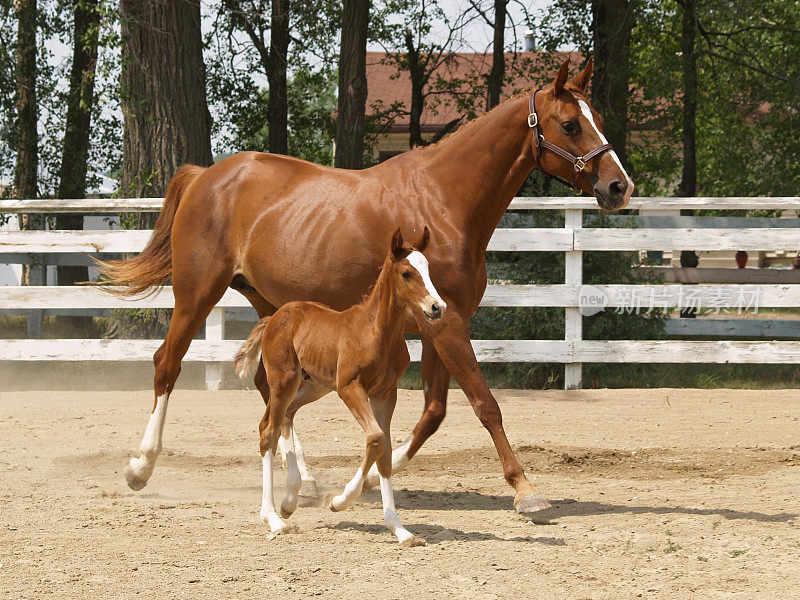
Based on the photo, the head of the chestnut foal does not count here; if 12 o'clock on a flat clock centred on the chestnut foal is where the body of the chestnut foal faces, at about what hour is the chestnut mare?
The chestnut mare is roughly at 8 o'clock from the chestnut foal.

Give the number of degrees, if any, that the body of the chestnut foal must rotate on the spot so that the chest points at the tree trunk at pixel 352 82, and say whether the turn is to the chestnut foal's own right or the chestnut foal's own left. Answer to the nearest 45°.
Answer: approximately 135° to the chestnut foal's own left

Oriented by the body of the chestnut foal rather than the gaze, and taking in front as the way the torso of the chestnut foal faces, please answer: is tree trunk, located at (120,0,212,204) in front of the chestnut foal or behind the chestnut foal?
behind

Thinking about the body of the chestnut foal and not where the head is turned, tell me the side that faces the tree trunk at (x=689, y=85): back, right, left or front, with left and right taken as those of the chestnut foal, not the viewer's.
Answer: left

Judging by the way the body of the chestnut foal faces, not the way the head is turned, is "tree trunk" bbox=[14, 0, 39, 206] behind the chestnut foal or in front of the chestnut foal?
behind

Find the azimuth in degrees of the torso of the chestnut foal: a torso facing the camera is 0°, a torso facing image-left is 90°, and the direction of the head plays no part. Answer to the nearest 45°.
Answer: approximately 315°

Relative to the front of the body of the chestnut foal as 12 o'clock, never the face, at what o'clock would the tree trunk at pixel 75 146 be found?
The tree trunk is roughly at 7 o'clock from the chestnut foal.

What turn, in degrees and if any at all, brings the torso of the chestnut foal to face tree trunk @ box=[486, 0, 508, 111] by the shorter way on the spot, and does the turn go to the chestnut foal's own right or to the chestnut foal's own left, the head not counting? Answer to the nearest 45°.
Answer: approximately 135° to the chestnut foal's own left

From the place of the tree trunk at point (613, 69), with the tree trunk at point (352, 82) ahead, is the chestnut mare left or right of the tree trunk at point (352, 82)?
left

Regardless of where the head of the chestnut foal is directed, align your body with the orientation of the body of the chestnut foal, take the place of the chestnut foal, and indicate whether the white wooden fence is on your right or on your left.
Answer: on your left
